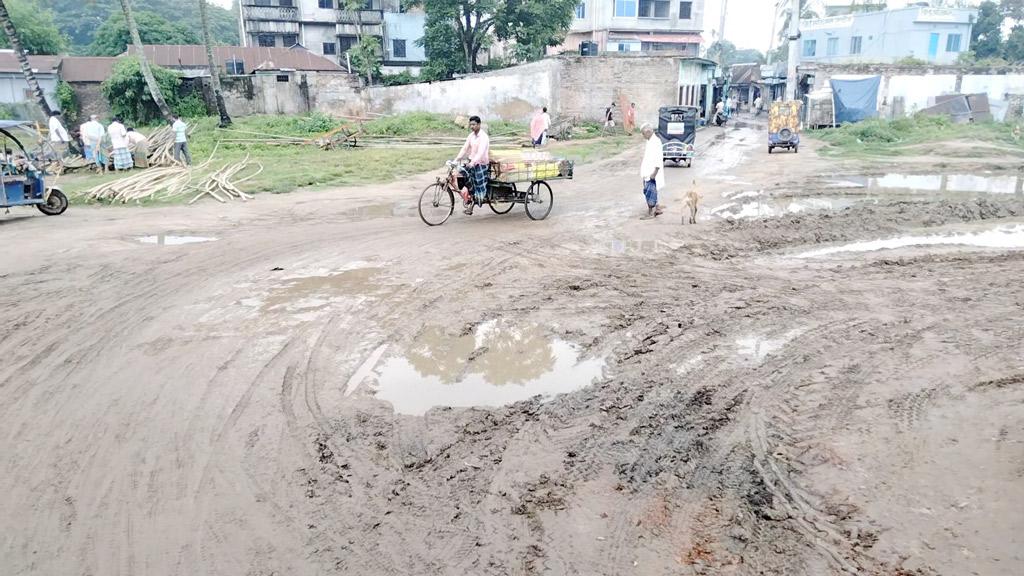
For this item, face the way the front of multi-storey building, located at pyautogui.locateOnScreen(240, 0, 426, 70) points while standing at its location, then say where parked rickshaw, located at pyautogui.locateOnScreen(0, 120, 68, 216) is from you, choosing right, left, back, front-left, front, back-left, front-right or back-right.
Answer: front

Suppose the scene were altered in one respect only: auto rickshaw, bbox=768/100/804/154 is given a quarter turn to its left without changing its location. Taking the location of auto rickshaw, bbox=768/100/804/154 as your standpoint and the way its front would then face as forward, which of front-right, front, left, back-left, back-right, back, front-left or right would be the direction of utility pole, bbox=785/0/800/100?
right

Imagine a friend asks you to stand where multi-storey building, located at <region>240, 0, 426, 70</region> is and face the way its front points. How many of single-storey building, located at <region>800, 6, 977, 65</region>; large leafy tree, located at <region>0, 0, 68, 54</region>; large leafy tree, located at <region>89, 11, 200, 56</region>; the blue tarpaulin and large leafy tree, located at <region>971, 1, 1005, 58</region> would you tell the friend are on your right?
2

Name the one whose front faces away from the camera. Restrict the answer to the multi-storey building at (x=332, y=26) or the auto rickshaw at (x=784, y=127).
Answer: the auto rickshaw

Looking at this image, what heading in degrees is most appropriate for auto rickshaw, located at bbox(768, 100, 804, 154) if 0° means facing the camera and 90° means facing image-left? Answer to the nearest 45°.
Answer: approximately 180°

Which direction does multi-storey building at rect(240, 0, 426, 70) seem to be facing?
toward the camera

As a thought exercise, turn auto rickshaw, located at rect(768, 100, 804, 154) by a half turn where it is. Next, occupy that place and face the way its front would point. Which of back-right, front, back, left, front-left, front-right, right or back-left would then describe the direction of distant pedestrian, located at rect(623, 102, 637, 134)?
back-right

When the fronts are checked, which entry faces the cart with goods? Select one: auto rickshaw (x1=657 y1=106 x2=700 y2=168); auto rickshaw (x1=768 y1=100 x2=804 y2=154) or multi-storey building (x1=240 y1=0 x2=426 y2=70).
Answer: the multi-storey building

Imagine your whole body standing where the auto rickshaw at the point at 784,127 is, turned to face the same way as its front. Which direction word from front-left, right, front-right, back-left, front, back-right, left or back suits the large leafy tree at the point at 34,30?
left

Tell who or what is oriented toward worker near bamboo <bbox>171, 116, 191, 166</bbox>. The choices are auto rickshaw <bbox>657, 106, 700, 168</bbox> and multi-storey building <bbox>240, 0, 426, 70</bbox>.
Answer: the multi-storey building

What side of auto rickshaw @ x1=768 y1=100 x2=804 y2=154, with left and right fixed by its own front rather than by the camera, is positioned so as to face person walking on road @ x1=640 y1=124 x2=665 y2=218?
back
